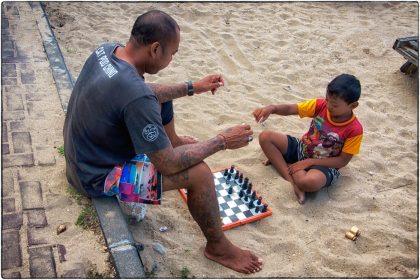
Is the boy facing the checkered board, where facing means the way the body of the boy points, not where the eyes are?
yes

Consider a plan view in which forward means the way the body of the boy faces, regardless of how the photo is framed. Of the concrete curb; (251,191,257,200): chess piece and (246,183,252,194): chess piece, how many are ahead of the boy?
3

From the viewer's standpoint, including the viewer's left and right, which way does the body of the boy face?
facing the viewer and to the left of the viewer

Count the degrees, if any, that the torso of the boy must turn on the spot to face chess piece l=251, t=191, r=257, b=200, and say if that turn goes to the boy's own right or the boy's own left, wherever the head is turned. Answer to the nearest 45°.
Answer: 0° — they already face it

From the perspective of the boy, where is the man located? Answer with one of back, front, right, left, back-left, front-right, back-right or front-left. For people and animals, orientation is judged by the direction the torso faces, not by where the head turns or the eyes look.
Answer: front

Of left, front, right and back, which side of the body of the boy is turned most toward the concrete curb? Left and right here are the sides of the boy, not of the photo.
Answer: front

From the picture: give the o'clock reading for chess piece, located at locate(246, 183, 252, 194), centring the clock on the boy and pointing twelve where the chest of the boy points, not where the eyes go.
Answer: The chess piece is roughly at 12 o'clock from the boy.

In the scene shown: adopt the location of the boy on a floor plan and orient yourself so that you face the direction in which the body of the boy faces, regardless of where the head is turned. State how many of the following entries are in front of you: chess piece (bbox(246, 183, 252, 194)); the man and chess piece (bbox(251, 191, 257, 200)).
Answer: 3
